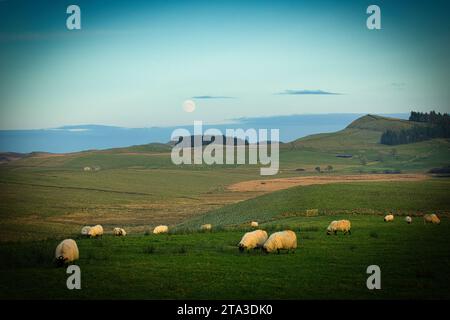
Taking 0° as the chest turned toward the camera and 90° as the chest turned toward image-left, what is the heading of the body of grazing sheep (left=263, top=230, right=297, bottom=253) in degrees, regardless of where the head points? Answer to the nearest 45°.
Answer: approximately 90°

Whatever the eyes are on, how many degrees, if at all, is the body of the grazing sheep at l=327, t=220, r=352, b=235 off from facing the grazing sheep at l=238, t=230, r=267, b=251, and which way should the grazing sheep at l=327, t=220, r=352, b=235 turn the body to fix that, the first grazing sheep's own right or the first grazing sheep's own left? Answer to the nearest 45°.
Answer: approximately 45° to the first grazing sheep's own left

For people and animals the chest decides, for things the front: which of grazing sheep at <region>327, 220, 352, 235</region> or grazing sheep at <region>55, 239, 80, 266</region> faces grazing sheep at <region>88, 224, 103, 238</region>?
grazing sheep at <region>327, 220, 352, 235</region>

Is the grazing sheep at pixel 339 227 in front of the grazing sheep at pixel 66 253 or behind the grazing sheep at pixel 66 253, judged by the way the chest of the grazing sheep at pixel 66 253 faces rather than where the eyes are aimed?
behind

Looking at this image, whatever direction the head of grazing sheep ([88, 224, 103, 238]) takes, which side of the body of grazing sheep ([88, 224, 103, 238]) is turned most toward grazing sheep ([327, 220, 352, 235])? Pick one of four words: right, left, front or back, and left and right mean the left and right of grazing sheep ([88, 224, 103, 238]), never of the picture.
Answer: back

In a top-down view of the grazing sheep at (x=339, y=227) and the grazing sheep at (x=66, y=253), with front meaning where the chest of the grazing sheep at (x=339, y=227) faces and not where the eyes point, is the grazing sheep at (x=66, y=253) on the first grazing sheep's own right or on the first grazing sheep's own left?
on the first grazing sheep's own left

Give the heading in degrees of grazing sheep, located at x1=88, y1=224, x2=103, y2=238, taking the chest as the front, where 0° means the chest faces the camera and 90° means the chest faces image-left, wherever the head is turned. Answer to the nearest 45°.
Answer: approximately 90°

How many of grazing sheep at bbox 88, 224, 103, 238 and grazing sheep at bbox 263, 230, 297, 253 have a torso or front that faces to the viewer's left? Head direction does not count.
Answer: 2

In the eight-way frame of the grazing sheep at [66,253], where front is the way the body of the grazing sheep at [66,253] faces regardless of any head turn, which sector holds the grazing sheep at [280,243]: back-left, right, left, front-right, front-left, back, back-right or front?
back-left

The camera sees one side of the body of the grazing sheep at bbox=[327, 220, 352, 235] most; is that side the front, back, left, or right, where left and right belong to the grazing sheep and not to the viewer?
left

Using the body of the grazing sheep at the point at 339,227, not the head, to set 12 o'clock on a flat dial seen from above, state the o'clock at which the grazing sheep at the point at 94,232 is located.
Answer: the grazing sheep at the point at 94,232 is roughly at 12 o'clock from the grazing sheep at the point at 339,227.

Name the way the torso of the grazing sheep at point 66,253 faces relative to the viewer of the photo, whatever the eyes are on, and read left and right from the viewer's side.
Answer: facing the viewer and to the left of the viewer

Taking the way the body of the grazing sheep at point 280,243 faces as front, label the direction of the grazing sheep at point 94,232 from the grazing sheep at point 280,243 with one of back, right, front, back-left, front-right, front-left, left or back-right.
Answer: front-right

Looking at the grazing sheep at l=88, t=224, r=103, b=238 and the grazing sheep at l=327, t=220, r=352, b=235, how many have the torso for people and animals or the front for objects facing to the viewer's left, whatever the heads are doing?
2
